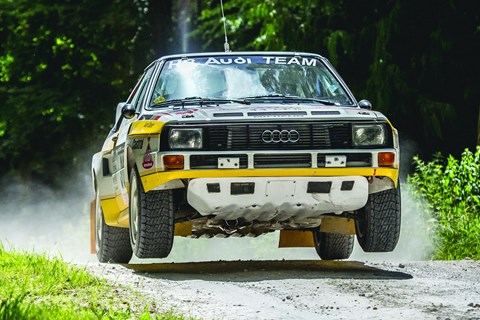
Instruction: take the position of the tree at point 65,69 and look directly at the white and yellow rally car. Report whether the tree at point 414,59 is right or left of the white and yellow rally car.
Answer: left

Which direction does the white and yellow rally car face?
toward the camera

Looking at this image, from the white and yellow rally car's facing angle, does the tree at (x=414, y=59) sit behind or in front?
behind

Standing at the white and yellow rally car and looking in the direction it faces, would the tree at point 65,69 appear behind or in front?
behind
